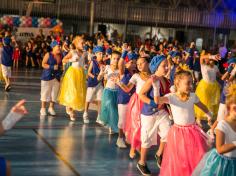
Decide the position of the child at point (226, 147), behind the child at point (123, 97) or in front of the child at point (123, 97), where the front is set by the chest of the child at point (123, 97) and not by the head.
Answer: in front

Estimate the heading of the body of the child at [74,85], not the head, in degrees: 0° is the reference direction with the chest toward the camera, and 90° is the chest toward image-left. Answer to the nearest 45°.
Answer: approximately 315°

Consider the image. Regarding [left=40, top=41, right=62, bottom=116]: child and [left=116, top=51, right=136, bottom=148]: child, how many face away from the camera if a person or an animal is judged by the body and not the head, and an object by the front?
0

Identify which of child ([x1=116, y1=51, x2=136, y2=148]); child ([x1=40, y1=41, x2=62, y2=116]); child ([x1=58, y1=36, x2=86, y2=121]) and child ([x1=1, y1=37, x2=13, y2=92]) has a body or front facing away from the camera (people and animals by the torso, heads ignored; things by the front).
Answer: child ([x1=1, y1=37, x2=13, y2=92])

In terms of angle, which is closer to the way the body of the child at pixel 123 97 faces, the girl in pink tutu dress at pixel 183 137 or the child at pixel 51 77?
the girl in pink tutu dress

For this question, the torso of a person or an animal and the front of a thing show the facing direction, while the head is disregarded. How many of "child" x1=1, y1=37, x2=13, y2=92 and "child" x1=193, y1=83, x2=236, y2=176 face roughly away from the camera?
1

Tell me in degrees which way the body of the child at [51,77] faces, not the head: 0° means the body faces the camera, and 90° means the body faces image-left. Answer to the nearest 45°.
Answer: approximately 315°

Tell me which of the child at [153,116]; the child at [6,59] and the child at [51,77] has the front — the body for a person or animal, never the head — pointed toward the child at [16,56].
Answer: the child at [6,59]
